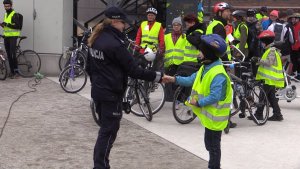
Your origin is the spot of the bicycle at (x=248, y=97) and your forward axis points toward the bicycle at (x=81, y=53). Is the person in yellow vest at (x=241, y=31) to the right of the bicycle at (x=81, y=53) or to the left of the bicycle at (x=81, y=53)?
right

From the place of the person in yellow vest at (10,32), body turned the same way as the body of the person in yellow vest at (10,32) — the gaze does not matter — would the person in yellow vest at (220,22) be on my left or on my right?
on my left

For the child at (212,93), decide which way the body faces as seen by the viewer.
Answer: to the viewer's left

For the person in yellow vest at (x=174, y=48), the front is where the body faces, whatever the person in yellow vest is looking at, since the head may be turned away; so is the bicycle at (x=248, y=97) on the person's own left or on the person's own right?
on the person's own left

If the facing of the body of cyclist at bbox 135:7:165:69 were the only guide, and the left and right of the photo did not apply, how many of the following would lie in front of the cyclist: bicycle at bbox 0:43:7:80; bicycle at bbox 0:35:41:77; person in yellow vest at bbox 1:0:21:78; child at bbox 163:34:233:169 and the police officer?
2

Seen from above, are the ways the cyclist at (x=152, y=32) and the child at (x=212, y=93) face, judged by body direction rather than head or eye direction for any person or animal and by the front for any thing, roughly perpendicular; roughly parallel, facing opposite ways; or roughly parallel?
roughly perpendicular

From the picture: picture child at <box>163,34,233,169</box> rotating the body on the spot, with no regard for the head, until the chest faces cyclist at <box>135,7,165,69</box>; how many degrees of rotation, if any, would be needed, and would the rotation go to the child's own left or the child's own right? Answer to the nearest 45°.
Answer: approximately 90° to the child's own right

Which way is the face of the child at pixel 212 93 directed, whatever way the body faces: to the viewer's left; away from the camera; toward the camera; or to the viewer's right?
to the viewer's left

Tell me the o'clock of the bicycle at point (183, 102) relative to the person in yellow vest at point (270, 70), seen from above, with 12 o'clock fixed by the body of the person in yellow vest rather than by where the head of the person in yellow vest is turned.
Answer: The bicycle is roughly at 11 o'clock from the person in yellow vest.
